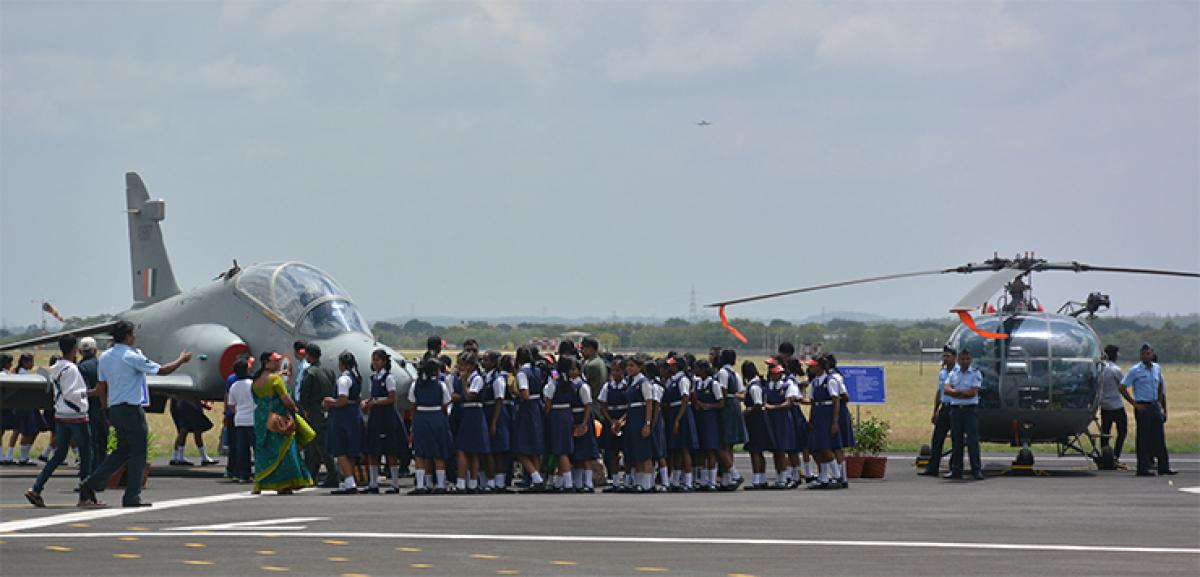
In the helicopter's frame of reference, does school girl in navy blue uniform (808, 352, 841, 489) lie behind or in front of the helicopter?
in front

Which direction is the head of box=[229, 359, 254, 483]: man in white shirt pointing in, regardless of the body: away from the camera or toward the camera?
away from the camera

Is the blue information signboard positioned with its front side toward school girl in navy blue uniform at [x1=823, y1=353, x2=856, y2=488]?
yes

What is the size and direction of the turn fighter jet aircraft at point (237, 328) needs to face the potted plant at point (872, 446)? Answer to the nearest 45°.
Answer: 0° — it already faces it
